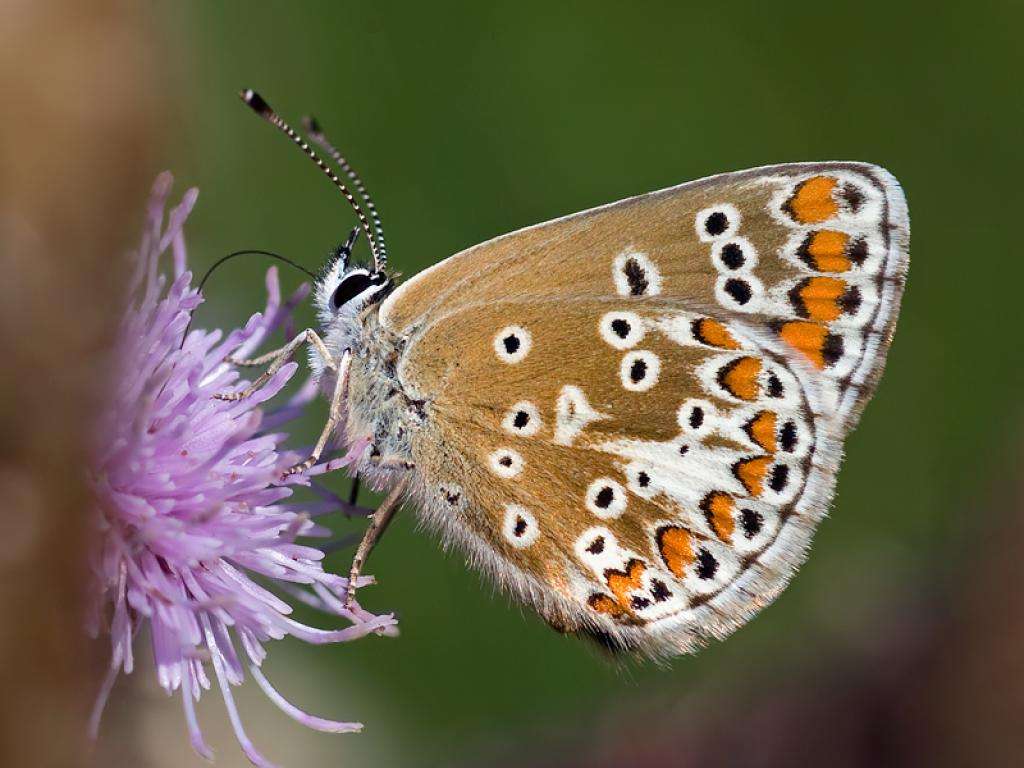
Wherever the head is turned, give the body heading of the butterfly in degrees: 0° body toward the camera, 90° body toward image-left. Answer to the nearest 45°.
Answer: approximately 90°
